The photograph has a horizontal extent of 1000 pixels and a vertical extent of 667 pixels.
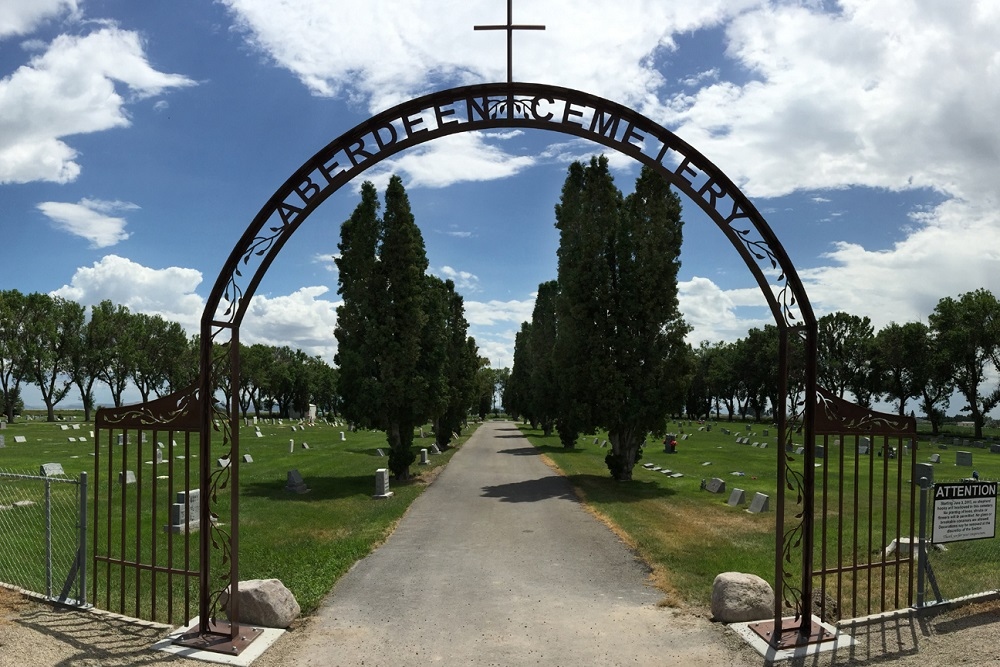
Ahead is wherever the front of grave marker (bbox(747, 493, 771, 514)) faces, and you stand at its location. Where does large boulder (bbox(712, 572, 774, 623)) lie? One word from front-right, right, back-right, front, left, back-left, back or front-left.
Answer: front-left

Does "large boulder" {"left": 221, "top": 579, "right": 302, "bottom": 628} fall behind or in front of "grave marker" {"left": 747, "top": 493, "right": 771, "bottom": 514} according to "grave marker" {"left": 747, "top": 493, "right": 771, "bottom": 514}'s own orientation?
in front

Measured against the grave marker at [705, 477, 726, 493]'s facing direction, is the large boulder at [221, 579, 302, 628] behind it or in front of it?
in front

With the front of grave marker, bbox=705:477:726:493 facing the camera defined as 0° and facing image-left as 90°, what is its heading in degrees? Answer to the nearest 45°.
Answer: approximately 45°

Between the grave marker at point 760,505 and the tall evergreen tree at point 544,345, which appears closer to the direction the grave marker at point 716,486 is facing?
the grave marker

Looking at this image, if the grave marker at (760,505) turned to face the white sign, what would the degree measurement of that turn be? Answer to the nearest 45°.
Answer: approximately 45° to its left

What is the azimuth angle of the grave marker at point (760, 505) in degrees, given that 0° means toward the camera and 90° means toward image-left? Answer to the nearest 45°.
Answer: approximately 45°

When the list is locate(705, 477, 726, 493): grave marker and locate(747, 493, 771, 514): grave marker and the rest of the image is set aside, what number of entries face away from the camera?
0

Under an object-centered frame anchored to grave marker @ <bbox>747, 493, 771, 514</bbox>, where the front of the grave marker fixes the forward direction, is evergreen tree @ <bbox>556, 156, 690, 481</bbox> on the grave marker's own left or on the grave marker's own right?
on the grave marker's own right

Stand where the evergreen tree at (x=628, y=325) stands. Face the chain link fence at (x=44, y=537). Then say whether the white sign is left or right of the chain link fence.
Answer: left

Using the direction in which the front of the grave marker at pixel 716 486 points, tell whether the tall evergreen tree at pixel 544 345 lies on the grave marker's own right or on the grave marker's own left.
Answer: on the grave marker's own right
